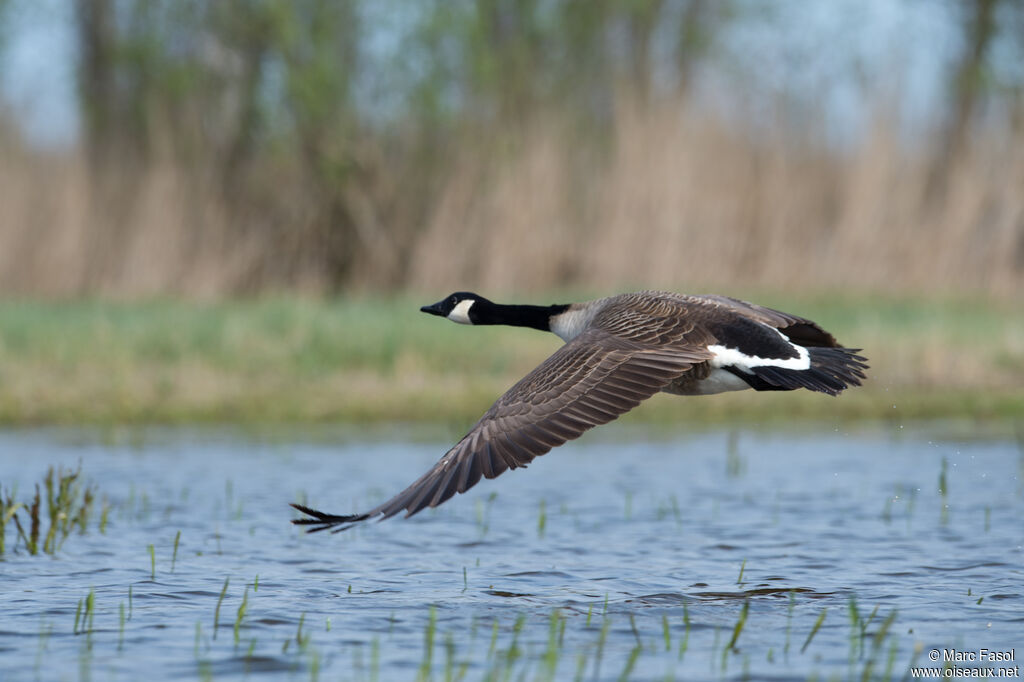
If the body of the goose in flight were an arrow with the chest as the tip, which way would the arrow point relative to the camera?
to the viewer's left
